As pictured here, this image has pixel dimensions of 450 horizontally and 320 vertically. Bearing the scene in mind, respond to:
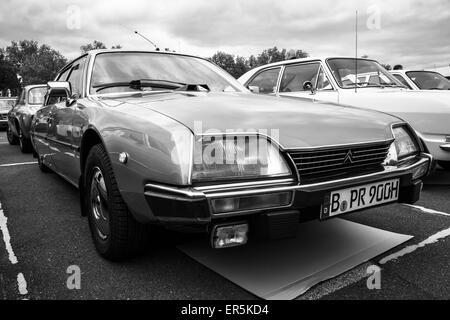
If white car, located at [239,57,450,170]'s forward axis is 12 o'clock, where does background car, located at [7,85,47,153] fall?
The background car is roughly at 5 o'clock from the white car.

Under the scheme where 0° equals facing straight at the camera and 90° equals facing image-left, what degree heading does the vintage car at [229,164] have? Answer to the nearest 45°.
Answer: approximately 315°

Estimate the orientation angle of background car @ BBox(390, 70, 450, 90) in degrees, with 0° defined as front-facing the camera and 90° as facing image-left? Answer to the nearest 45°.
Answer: approximately 315°

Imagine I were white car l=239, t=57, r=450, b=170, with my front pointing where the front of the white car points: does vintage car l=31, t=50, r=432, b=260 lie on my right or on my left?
on my right

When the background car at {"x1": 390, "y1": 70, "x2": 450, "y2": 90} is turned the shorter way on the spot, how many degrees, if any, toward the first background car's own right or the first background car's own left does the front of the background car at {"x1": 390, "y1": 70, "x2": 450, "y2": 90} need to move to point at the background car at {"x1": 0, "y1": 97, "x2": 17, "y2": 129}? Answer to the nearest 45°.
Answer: approximately 135° to the first background car's own right

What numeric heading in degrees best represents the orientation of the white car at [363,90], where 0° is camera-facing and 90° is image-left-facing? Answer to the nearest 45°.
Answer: approximately 315°

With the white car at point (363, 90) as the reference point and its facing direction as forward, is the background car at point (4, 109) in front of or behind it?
behind

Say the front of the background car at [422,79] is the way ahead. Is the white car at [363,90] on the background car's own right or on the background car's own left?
on the background car's own right

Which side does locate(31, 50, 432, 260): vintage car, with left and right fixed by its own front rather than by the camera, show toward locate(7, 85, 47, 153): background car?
back
